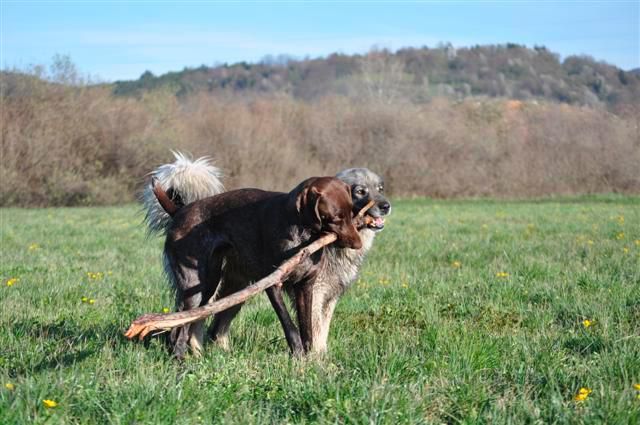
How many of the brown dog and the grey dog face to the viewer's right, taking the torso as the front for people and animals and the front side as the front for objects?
2

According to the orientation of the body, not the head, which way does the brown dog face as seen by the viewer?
to the viewer's right

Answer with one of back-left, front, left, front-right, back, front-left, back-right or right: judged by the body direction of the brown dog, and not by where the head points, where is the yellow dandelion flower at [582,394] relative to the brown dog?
front-right

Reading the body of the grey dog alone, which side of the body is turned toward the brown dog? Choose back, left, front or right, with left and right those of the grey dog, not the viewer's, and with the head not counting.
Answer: right

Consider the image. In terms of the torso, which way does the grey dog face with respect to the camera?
to the viewer's right

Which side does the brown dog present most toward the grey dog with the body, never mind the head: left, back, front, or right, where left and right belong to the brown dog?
left
